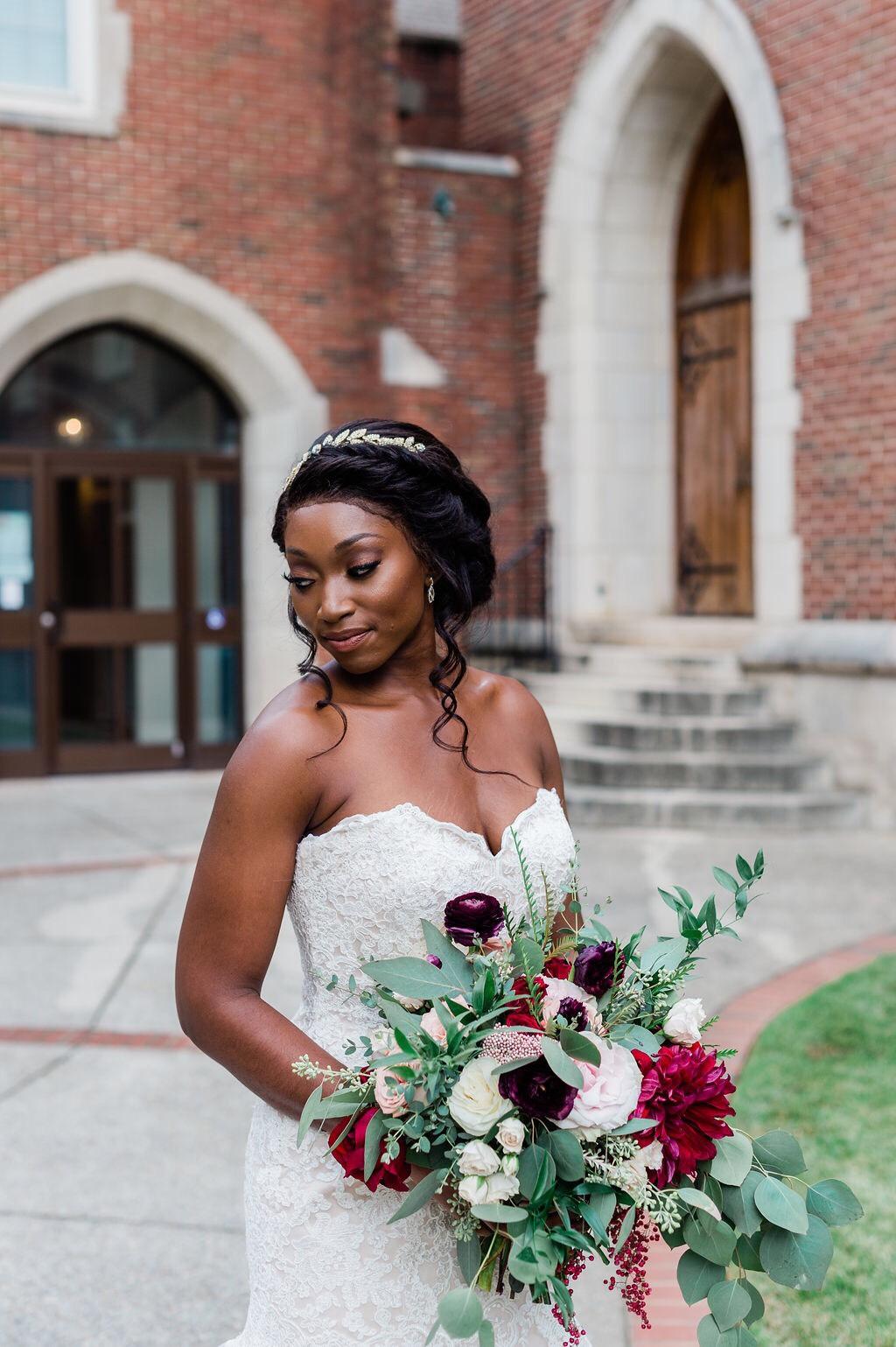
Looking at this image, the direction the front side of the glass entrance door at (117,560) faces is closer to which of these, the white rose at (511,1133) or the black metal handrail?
the white rose

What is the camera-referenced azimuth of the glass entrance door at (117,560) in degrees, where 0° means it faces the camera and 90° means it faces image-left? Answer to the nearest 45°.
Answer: approximately 0°

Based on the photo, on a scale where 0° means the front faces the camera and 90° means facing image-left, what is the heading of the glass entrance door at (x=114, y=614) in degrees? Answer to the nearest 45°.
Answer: approximately 0°

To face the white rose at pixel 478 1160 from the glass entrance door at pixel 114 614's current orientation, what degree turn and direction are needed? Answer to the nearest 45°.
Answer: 0° — it already faces it

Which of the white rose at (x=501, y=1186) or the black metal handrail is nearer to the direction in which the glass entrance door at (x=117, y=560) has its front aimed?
the white rose
